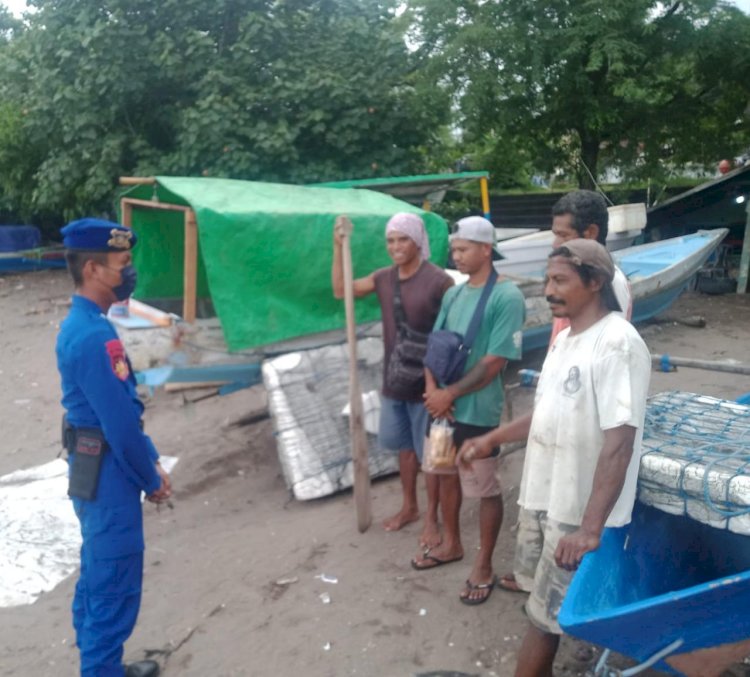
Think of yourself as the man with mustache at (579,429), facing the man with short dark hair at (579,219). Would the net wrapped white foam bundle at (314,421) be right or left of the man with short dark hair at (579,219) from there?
left

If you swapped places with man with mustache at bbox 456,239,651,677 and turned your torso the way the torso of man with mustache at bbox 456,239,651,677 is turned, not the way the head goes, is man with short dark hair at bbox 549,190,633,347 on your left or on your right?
on your right

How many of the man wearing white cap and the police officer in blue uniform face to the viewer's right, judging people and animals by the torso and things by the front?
1

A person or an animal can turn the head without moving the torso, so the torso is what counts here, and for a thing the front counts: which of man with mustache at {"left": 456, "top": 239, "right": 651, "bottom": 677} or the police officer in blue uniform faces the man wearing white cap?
the police officer in blue uniform

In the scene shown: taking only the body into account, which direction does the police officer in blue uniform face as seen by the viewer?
to the viewer's right

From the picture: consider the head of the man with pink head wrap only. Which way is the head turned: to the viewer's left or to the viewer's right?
to the viewer's left

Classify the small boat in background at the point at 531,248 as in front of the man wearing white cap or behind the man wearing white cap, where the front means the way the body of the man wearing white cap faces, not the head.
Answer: behind

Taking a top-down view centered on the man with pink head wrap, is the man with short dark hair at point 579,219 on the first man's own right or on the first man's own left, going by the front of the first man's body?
on the first man's own left

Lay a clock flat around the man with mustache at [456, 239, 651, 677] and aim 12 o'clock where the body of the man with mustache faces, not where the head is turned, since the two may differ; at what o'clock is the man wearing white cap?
The man wearing white cap is roughly at 4 o'clock from the man with mustache.

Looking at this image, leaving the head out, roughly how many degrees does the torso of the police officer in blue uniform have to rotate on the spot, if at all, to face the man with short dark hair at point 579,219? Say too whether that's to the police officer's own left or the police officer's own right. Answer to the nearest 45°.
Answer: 0° — they already face them

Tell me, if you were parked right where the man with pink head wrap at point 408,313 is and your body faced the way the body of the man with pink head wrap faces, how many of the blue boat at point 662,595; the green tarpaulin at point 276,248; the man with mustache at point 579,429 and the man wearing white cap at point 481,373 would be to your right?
1

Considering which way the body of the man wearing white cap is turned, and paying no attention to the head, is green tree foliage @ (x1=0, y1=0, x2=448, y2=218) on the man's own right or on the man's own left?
on the man's own right

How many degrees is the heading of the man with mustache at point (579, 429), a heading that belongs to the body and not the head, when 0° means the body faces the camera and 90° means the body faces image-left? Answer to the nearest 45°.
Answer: approximately 45°

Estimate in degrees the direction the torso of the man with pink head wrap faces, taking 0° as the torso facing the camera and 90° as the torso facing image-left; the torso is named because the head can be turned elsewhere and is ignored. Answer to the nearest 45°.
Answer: approximately 45°

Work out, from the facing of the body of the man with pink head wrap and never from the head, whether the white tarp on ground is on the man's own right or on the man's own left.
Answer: on the man's own right

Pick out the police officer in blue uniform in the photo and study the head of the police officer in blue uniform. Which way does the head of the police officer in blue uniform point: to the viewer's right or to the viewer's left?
to the viewer's right
